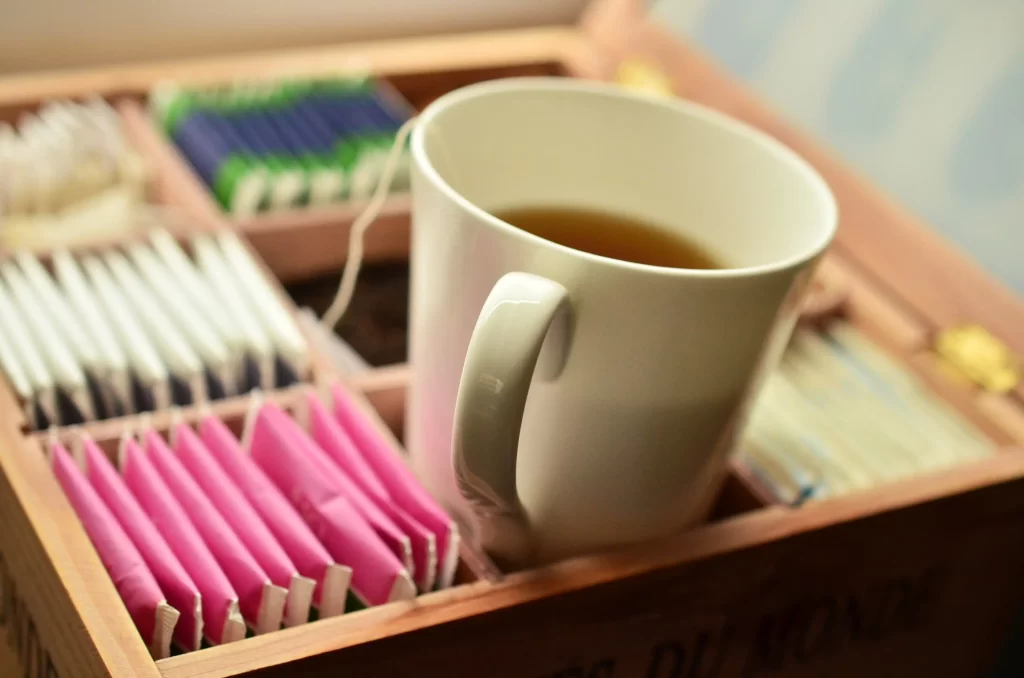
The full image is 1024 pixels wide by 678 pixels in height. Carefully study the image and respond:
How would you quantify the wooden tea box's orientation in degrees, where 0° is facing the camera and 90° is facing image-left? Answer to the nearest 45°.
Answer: approximately 45°
